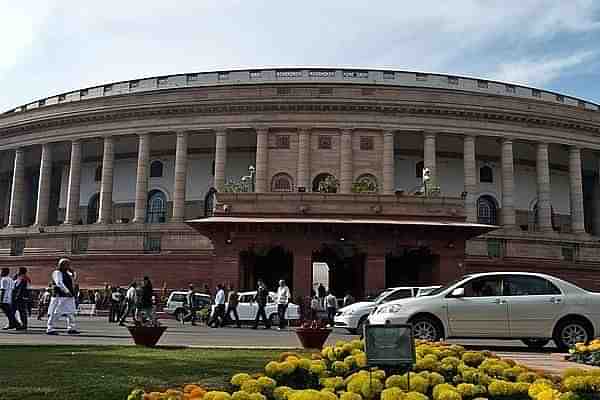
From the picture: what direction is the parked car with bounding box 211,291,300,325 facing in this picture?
to the viewer's left

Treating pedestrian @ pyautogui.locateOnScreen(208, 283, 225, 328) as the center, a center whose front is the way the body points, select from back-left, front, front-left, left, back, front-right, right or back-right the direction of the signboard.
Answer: left

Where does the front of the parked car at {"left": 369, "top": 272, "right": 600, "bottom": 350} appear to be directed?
to the viewer's left

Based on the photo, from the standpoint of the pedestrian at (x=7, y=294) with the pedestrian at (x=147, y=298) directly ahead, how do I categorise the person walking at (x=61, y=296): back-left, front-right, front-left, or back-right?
front-right

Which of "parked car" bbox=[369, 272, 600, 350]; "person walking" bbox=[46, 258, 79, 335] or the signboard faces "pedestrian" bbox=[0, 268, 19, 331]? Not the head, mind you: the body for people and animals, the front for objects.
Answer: the parked car

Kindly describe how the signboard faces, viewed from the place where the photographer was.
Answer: facing the viewer

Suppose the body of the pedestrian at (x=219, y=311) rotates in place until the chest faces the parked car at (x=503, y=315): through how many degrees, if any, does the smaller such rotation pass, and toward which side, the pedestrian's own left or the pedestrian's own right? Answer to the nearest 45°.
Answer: approximately 135° to the pedestrian's own left

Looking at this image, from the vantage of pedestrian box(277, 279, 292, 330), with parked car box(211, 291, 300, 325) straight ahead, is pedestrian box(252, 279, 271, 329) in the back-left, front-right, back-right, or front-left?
front-left

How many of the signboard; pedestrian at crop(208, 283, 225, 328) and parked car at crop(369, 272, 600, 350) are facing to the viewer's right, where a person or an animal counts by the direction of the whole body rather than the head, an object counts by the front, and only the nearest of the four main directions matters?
0

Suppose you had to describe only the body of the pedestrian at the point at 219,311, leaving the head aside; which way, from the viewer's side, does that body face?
to the viewer's left

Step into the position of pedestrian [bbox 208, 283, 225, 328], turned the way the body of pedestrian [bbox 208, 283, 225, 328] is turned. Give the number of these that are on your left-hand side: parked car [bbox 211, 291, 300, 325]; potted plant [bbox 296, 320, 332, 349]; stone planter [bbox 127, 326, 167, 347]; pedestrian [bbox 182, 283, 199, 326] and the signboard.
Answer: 3

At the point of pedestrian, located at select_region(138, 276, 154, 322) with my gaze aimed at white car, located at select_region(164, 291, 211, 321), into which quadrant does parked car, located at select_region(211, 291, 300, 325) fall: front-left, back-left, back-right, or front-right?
front-right
